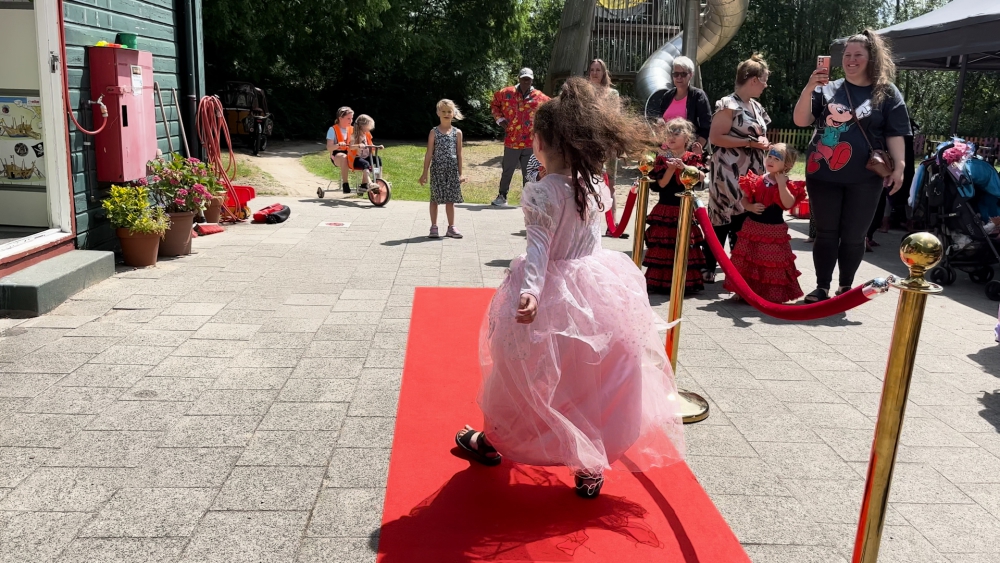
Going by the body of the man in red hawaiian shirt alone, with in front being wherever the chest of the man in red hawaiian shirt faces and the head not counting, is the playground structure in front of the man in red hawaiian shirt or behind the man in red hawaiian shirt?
behind

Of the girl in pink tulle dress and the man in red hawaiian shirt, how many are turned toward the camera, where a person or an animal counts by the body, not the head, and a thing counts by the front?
1

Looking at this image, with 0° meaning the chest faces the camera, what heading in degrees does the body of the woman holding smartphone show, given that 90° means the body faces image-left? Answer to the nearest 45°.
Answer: approximately 45°

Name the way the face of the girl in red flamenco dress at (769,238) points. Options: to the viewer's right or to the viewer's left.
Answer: to the viewer's left

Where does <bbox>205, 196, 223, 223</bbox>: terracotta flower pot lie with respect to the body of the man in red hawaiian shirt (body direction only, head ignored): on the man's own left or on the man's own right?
on the man's own right

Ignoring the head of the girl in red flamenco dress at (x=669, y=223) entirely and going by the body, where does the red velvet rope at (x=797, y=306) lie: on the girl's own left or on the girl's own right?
on the girl's own left

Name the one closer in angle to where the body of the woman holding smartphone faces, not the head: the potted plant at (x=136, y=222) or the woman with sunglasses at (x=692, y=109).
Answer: the potted plant

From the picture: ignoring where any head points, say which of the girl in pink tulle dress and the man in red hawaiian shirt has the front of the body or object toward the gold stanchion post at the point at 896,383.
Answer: the man in red hawaiian shirt

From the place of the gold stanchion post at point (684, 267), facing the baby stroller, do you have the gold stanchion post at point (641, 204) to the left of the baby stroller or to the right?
left

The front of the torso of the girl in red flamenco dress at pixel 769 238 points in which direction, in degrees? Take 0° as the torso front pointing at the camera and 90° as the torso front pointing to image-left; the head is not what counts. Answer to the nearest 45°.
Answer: approximately 45°
